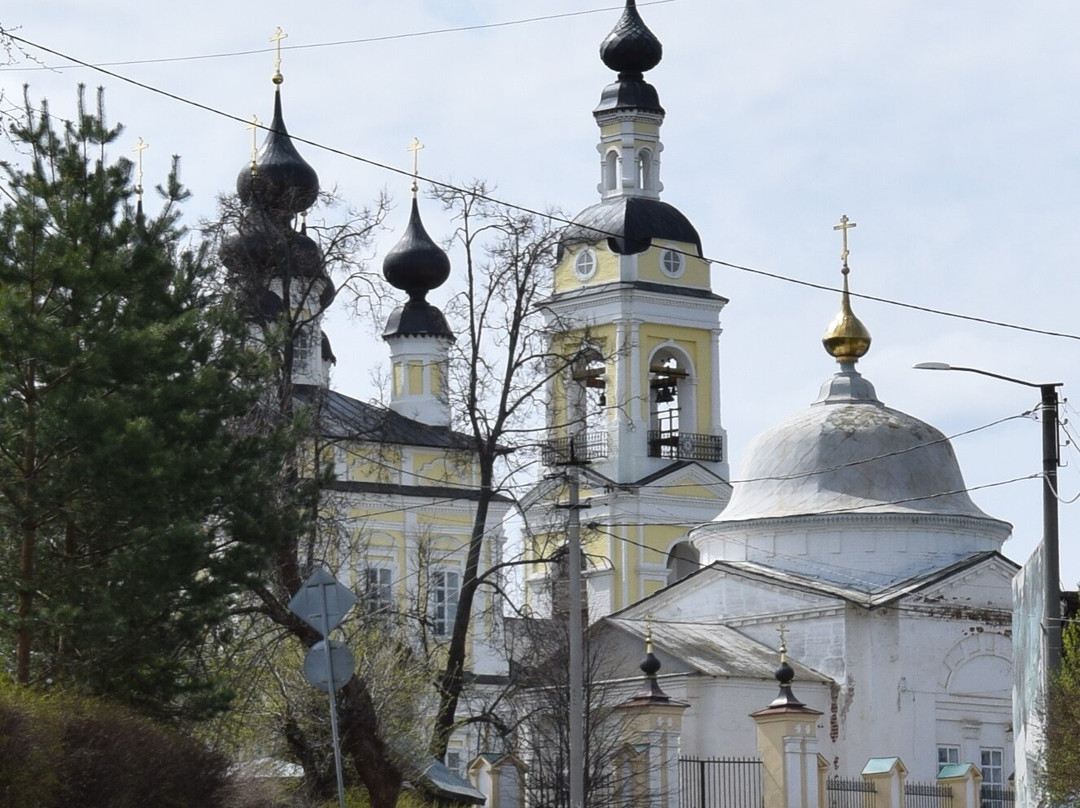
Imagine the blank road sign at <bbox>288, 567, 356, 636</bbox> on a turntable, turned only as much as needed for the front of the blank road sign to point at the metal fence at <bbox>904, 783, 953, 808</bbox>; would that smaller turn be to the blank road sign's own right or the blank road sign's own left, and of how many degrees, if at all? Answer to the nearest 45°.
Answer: approximately 45° to the blank road sign's own right

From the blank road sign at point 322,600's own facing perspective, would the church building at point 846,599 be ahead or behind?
ahead

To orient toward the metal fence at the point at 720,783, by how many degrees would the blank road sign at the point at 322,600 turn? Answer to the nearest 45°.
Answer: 0° — it already faces it

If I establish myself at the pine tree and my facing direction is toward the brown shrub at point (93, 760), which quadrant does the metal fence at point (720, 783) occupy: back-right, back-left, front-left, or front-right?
back-left

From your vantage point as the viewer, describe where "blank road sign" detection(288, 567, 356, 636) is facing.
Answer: facing away from the viewer

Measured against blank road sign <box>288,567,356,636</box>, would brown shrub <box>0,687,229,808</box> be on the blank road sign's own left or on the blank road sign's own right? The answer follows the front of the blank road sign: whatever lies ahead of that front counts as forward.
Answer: on the blank road sign's own left

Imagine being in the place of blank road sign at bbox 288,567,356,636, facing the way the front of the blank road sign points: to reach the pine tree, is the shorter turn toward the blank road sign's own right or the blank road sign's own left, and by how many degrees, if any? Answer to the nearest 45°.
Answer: approximately 45° to the blank road sign's own left

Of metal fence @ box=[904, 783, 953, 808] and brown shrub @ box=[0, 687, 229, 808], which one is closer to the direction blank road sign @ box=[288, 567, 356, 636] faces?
the metal fence

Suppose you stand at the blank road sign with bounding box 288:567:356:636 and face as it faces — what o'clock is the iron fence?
The iron fence is roughly at 1 o'clock from the blank road sign.
